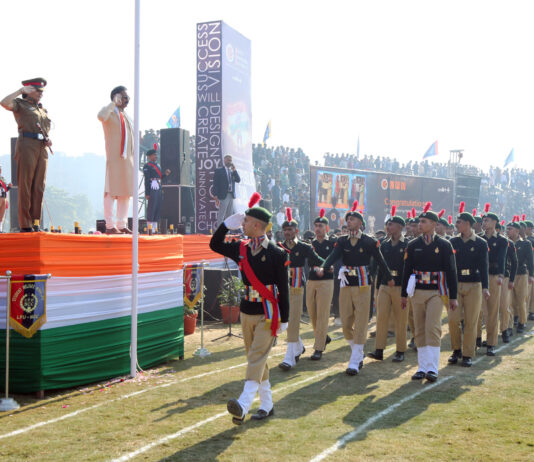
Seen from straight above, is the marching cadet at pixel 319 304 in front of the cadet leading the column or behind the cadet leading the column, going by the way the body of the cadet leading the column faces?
behind

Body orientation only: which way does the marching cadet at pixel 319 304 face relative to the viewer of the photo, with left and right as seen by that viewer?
facing the viewer and to the left of the viewer

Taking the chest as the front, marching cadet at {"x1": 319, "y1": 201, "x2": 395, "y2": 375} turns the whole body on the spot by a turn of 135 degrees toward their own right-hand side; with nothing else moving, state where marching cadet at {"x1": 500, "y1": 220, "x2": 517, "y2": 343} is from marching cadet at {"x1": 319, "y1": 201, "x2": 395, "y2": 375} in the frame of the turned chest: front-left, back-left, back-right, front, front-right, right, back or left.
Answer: front-right

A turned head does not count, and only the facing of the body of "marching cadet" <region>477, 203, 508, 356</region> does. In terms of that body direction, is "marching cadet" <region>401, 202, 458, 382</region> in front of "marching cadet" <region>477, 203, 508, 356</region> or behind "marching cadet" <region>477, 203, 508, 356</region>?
in front

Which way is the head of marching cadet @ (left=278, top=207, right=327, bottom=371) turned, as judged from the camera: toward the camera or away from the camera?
toward the camera

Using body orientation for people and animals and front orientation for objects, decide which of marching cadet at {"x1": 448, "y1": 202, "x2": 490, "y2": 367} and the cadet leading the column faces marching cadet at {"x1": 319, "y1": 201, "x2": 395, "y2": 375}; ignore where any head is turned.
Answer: marching cadet at {"x1": 448, "y1": 202, "x2": 490, "y2": 367}

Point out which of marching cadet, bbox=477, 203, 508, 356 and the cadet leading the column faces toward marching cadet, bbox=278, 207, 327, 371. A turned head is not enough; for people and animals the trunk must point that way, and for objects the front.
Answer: marching cadet, bbox=477, 203, 508, 356

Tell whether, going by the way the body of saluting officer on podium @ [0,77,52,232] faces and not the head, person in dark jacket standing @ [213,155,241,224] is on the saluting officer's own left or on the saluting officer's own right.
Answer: on the saluting officer's own left

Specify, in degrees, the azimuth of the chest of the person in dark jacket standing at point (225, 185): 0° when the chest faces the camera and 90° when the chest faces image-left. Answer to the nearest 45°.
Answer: approximately 315°

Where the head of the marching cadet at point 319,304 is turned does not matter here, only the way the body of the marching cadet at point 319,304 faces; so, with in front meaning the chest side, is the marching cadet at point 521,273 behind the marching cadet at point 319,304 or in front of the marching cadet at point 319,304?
behind

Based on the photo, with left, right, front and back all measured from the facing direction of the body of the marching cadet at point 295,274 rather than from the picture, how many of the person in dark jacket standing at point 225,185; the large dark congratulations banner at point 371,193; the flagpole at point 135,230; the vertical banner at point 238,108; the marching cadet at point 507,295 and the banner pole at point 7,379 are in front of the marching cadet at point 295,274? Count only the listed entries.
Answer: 2

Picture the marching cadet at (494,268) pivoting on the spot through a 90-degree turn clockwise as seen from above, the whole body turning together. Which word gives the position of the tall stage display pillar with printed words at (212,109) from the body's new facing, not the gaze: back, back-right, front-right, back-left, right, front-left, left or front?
front

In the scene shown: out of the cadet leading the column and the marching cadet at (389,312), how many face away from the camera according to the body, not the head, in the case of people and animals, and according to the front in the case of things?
0

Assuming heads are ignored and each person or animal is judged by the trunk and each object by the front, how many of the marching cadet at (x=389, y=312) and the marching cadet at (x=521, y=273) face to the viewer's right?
0

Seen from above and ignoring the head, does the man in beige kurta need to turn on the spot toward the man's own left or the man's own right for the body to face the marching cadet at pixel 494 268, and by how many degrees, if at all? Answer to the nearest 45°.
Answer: approximately 45° to the man's own left

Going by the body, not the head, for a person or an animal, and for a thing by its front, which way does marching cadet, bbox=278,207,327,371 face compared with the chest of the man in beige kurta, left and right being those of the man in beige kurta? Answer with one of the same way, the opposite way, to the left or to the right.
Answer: to the right
